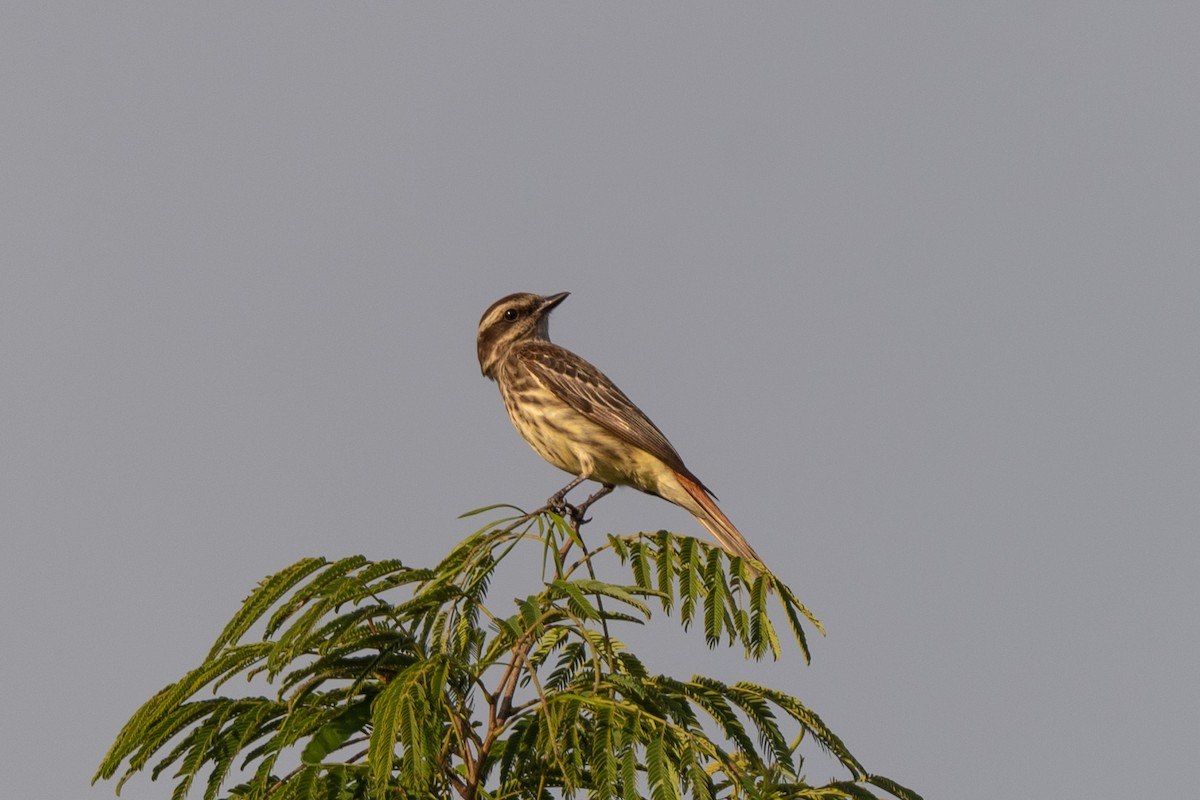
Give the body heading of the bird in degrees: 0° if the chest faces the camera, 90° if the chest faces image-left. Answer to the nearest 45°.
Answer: approximately 90°
